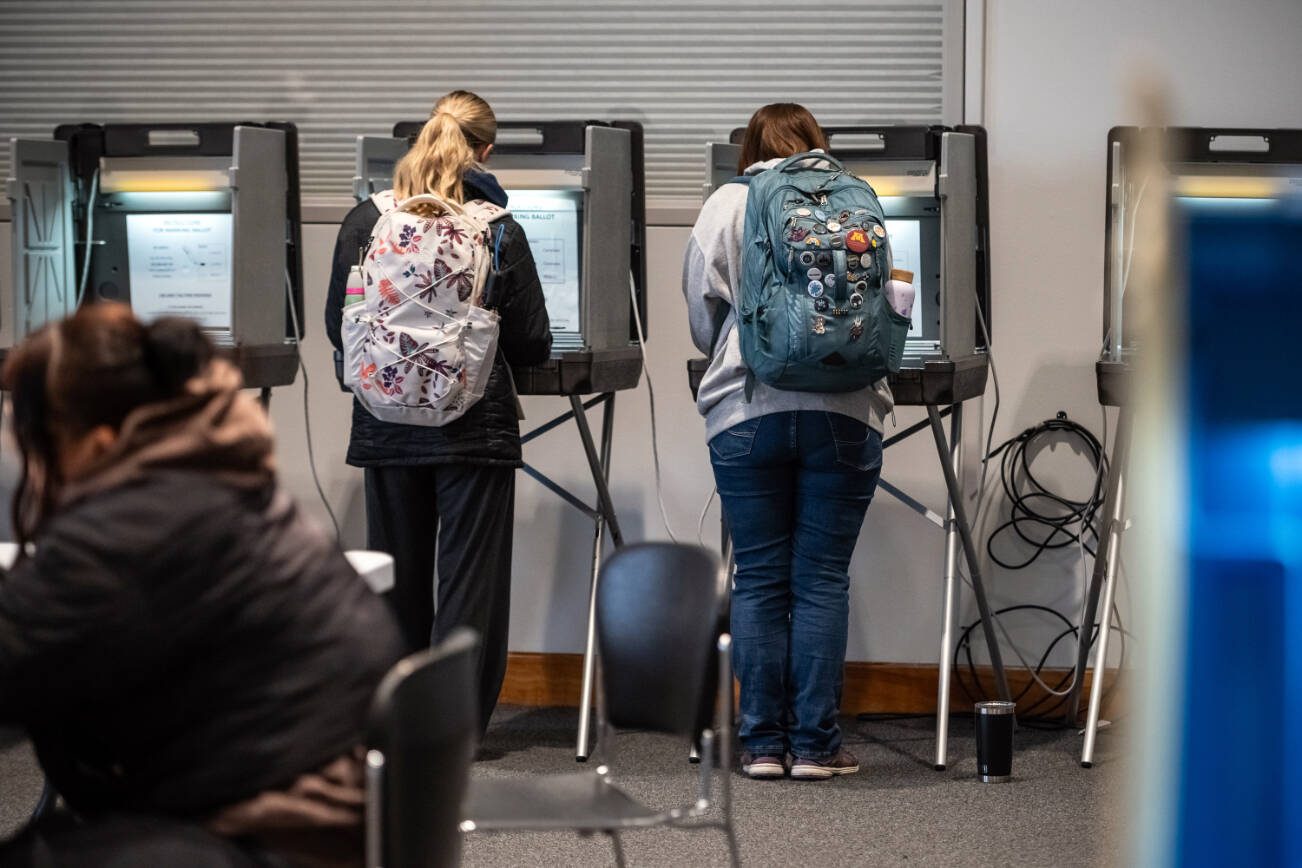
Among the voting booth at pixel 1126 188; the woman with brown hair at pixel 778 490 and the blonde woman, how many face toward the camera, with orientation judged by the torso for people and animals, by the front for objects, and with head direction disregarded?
1

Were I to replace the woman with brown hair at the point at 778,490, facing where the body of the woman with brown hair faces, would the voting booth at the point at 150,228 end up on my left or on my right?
on my left

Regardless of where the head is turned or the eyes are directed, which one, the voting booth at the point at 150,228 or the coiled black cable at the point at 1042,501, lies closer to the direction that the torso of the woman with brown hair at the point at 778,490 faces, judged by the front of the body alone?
the coiled black cable

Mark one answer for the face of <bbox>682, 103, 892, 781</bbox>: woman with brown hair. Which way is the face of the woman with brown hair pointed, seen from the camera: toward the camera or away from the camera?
away from the camera

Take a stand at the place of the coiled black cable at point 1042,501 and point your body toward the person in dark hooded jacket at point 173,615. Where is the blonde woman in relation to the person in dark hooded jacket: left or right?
right

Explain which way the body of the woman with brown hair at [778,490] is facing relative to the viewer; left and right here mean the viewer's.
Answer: facing away from the viewer

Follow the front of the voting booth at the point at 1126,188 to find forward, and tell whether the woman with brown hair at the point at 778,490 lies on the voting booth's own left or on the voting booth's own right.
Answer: on the voting booth's own right

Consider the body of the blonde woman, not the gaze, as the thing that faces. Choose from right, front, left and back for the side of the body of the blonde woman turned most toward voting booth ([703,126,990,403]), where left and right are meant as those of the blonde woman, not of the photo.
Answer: right

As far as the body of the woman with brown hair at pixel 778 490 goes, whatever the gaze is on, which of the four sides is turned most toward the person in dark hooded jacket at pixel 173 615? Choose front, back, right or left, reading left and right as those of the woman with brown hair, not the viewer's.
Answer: back

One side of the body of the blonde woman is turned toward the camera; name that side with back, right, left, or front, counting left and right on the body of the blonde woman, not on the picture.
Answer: back

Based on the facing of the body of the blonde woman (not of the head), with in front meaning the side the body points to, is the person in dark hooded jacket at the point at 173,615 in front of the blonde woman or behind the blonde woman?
behind

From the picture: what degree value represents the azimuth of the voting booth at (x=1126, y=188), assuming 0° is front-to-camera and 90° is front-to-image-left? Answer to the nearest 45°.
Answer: approximately 0°
